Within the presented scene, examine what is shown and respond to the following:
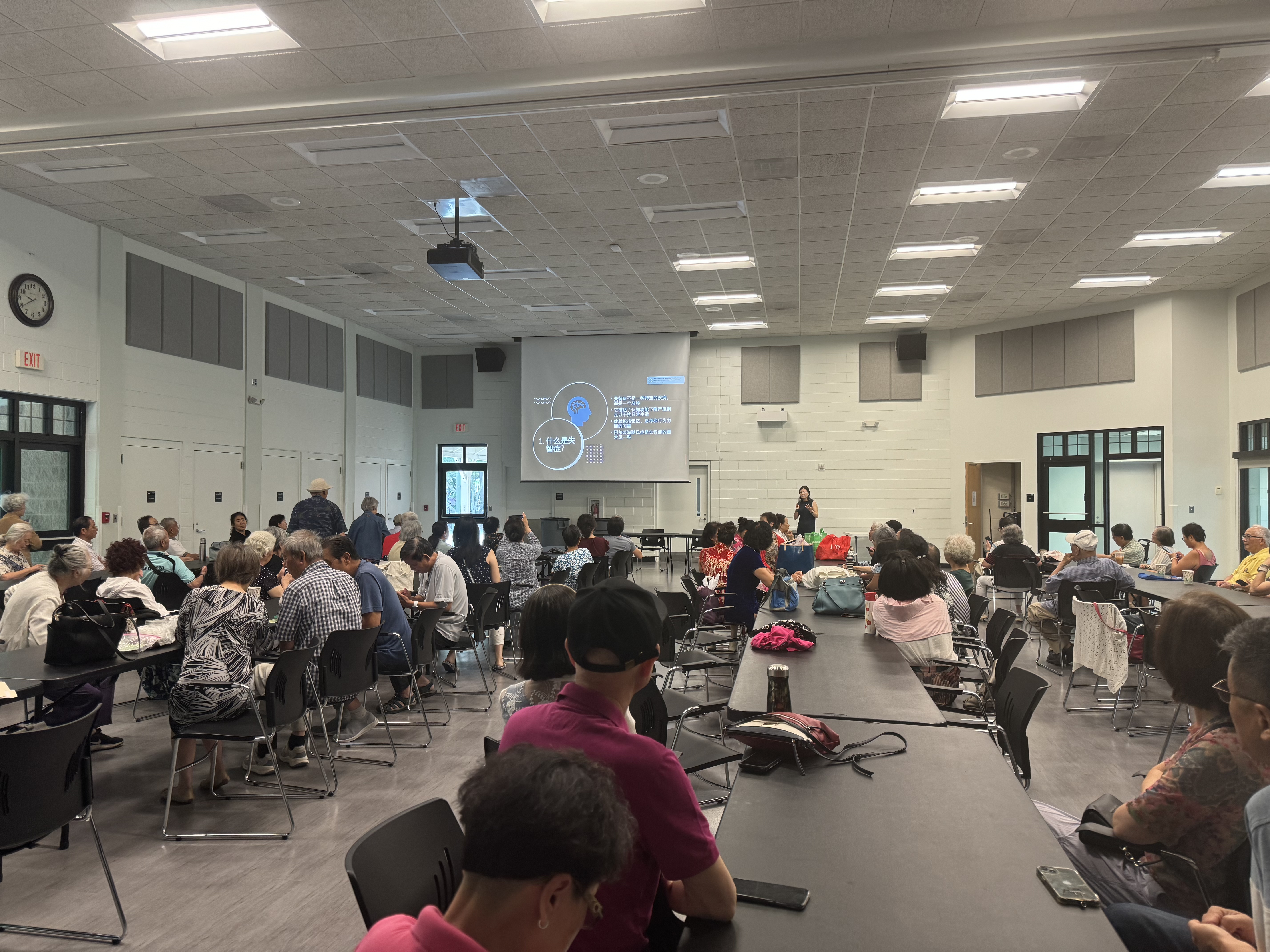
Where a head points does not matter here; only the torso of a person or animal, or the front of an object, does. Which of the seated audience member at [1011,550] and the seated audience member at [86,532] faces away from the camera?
the seated audience member at [1011,550]

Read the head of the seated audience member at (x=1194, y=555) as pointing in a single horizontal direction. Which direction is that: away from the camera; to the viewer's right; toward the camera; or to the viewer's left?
to the viewer's left

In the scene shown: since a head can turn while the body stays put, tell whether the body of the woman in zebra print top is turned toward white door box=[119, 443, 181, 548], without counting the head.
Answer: yes

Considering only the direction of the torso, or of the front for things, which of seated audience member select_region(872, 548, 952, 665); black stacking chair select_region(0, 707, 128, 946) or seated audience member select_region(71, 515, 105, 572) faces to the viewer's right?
seated audience member select_region(71, 515, 105, 572)

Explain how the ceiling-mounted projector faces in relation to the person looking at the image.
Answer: facing away from the viewer and to the right of the viewer

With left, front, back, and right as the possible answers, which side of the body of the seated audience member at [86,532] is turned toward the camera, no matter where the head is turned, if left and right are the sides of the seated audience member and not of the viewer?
right

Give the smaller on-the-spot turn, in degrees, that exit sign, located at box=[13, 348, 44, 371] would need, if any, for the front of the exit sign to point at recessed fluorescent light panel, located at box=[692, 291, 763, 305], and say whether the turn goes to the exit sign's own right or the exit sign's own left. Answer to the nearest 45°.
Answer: approximately 45° to the exit sign's own left

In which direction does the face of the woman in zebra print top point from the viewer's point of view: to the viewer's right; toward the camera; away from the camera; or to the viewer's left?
away from the camera

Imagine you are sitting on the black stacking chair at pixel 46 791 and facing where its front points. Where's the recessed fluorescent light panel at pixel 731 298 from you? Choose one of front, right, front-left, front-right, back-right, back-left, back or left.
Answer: right

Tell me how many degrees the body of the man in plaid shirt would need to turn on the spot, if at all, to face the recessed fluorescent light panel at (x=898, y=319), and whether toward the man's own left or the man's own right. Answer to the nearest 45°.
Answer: approximately 90° to the man's own right

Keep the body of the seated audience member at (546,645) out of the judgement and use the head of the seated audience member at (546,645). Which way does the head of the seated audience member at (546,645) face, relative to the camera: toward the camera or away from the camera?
away from the camera

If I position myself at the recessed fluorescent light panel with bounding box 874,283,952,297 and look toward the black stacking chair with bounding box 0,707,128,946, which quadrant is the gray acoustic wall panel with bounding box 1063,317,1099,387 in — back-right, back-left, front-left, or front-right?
back-left

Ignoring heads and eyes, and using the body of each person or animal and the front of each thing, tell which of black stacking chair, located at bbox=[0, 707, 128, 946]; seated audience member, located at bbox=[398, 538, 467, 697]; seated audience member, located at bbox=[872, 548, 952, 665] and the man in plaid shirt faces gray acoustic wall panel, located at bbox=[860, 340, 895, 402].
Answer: seated audience member, located at bbox=[872, 548, 952, 665]
